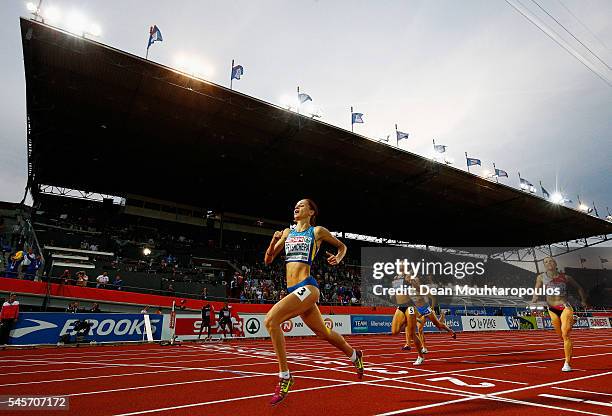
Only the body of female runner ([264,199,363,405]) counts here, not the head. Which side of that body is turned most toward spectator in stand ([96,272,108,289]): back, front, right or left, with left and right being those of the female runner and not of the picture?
right

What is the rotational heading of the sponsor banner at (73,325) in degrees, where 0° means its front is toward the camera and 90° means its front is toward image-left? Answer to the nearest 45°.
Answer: approximately 0°

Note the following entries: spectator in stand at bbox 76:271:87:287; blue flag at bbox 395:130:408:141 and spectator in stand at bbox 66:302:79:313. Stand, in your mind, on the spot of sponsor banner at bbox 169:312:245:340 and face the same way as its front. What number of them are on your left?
1

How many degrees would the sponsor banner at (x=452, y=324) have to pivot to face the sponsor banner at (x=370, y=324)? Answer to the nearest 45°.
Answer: approximately 45° to its right

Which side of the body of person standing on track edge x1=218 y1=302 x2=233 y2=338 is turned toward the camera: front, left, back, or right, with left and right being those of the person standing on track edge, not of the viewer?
front

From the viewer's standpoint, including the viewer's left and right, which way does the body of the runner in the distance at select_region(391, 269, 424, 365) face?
facing the viewer and to the left of the viewer

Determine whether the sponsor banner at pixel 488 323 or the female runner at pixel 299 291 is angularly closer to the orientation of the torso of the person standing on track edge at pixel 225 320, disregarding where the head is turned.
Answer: the female runner

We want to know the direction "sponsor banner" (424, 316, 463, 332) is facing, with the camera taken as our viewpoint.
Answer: facing the viewer

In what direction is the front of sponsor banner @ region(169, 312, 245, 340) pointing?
toward the camera
